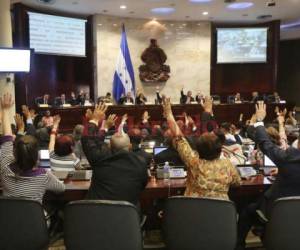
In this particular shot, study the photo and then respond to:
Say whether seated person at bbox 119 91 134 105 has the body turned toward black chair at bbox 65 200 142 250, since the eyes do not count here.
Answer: yes

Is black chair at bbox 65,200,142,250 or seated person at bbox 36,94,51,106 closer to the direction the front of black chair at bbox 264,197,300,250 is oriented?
the seated person

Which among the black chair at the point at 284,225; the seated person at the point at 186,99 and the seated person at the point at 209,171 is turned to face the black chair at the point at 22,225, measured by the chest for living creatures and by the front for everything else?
the seated person at the point at 186,99

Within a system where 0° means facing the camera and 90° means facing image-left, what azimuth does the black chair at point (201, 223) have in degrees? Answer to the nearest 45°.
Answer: approximately 180°

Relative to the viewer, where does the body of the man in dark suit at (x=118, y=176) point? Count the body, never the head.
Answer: away from the camera

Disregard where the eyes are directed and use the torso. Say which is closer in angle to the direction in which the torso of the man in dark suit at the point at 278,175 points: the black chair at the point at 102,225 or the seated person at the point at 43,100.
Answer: the seated person

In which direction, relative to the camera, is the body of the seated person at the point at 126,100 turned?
toward the camera

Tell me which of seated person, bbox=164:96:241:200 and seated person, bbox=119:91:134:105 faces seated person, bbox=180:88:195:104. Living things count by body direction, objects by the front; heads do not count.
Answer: seated person, bbox=164:96:241:200

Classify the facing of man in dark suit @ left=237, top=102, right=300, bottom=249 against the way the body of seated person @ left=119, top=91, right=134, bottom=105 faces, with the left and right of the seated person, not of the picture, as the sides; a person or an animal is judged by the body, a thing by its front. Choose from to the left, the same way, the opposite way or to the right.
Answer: the opposite way

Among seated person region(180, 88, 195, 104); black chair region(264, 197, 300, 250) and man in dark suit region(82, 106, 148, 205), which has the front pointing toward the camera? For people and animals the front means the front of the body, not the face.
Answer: the seated person

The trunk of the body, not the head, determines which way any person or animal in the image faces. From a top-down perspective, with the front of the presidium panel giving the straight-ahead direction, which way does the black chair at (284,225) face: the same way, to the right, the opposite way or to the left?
the opposite way

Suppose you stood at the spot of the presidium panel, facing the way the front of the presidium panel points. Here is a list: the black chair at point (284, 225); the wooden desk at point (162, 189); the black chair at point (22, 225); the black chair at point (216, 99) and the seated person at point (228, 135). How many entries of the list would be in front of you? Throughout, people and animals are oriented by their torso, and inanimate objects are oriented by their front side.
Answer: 4

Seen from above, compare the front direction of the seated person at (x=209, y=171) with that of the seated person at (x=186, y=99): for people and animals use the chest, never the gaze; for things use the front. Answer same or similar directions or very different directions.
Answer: very different directions

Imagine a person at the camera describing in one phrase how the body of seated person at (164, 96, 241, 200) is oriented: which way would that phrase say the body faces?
away from the camera

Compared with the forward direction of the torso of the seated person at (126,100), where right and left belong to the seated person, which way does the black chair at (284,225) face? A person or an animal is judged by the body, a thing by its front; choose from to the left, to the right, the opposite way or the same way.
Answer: the opposite way

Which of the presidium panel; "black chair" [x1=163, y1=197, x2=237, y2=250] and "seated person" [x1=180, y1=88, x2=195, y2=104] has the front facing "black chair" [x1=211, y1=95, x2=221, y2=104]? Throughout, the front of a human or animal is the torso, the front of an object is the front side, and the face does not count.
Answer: "black chair" [x1=163, y1=197, x2=237, y2=250]

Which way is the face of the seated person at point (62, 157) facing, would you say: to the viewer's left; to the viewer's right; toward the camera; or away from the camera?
away from the camera

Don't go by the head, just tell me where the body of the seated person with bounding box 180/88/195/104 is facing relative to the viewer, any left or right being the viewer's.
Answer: facing the viewer

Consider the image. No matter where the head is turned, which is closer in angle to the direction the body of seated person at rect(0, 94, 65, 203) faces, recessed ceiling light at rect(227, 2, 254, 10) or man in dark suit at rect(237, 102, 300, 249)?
the recessed ceiling light

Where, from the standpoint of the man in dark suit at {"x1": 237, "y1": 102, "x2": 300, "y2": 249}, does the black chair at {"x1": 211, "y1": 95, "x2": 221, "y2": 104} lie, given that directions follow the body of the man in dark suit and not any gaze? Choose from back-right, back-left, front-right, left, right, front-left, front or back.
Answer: front-right

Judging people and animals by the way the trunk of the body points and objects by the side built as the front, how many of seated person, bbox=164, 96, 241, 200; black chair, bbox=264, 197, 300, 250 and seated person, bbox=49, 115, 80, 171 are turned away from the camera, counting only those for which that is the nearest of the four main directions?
3

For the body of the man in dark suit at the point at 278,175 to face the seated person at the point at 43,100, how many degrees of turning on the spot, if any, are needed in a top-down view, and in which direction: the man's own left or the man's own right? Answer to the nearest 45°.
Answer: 0° — they already face them

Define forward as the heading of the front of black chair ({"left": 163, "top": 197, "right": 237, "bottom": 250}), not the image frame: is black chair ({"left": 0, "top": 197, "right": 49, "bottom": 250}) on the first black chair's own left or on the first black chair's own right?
on the first black chair's own left
